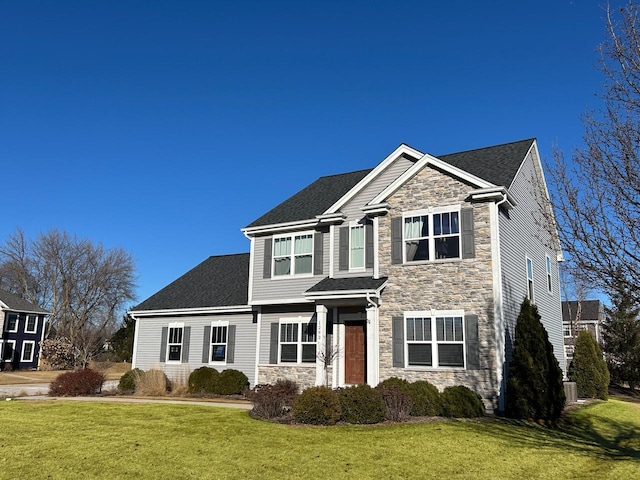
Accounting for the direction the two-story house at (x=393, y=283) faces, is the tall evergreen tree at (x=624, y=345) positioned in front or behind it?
behind

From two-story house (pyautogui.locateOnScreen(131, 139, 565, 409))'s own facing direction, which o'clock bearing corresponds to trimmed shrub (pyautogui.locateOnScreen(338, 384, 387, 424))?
The trimmed shrub is roughly at 11 o'clock from the two-story house.

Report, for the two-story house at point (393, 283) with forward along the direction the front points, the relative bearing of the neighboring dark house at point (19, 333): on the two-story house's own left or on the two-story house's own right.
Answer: on the two-story house's own right

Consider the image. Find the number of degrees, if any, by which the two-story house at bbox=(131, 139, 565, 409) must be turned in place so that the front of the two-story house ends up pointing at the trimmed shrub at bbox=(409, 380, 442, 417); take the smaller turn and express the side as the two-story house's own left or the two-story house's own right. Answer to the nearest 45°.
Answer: approximately 45° to the two-story house's own left

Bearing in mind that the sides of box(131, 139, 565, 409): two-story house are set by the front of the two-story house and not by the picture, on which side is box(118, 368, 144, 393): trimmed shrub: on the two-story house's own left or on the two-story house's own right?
on the two-story house's own right

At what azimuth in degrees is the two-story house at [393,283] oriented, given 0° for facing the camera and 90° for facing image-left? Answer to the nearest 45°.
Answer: approximately 45°

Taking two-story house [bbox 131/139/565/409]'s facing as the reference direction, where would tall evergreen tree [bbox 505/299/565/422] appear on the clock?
The tall evergreen tree is roughly at 9 o'clock from the two-story house.

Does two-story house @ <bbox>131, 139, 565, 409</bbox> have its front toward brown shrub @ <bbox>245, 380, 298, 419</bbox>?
yes

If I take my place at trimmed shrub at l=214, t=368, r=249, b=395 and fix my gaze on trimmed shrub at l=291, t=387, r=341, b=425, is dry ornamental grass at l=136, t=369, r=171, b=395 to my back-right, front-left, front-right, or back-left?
back-right

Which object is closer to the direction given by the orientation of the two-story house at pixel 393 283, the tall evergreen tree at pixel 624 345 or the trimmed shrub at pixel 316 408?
the trimmed shrub

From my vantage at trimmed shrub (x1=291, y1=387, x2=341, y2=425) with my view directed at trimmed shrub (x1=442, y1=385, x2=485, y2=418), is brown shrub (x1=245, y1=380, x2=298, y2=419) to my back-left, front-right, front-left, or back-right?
back-left
